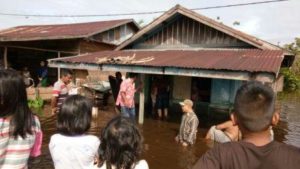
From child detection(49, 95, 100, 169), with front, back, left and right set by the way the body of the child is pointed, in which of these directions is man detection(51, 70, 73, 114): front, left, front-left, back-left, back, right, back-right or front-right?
front

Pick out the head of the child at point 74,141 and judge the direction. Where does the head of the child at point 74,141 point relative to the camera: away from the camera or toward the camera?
away from the camera

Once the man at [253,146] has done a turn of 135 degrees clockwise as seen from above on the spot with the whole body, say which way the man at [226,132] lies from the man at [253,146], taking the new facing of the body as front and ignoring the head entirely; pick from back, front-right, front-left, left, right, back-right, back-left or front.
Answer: back-left

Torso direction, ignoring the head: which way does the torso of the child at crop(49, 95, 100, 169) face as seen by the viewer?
away from the camera

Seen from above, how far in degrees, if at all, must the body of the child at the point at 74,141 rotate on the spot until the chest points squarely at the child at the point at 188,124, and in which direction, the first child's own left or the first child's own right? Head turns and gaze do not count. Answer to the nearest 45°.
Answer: approximately 45° to the first child's own right

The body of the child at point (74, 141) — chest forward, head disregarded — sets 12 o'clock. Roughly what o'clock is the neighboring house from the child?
The neighboring house is roughly at 12 o'clock from the child.

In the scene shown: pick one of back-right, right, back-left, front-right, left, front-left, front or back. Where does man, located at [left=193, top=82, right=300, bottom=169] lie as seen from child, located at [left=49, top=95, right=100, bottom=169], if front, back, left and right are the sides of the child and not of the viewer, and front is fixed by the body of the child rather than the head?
back-right

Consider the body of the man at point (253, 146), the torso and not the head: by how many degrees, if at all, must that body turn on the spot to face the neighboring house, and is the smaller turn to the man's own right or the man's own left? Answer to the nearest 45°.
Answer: approximately 45° to the man's own left

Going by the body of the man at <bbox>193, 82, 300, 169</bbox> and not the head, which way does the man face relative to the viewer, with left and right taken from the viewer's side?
facing away from the viewer

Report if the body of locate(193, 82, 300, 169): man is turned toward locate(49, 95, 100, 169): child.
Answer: no

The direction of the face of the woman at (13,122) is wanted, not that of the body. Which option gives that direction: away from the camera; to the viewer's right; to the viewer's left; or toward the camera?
away from the camera

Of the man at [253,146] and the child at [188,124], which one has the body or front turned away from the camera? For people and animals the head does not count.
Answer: the man

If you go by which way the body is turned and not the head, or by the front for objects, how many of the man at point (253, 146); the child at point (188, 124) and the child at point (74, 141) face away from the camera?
2

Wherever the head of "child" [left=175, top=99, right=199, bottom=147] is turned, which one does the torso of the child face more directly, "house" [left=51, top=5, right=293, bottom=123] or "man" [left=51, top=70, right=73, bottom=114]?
the man

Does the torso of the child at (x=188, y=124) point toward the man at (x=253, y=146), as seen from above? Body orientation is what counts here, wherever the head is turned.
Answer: no
